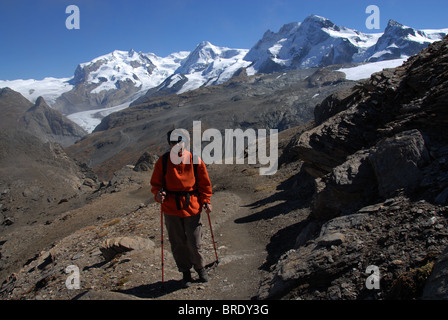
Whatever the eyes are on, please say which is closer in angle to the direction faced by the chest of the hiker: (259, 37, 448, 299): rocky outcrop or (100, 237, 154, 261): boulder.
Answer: the rocky outcrop

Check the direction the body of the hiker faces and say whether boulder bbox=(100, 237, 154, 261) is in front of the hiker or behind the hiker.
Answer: behind

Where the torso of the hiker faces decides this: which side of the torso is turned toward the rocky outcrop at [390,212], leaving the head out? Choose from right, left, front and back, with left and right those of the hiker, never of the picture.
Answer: left

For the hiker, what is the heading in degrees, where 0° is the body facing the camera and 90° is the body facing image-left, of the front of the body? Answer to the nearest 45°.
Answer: approximately 0°
